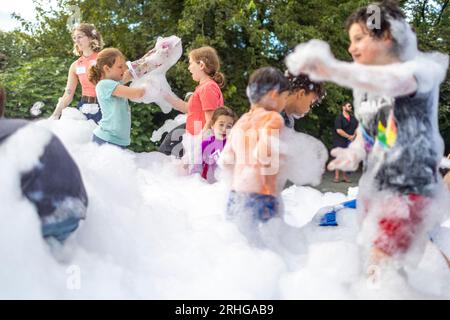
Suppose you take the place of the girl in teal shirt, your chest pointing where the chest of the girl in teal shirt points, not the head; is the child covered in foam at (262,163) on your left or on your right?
on your right

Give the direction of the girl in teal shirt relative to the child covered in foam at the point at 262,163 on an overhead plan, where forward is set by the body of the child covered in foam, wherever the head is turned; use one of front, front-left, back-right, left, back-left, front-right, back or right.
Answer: left

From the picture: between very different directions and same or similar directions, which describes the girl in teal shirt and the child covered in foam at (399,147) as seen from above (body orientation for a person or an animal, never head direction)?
very different directions

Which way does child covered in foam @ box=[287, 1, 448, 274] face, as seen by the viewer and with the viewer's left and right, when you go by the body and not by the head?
facing the viewer and to the left of the viewer

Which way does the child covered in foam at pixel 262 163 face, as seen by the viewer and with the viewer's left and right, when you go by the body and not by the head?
facing away from the viewer and to the right of the viewer

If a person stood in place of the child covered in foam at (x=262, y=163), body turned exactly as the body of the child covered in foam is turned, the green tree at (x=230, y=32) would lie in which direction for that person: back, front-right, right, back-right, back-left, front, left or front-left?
front-left

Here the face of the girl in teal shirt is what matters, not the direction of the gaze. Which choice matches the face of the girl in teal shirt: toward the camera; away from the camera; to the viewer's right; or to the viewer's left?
to the viewer's right

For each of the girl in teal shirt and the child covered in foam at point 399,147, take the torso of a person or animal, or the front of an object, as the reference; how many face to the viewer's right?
1

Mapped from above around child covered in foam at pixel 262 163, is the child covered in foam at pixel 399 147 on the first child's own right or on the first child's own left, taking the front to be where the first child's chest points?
on the first child's own right

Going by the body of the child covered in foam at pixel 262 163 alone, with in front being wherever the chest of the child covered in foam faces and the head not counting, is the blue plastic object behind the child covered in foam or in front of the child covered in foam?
in front

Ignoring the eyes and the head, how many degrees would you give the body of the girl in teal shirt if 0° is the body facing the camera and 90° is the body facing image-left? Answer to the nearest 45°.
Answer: approximately 270°
